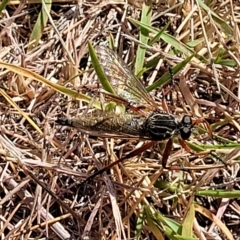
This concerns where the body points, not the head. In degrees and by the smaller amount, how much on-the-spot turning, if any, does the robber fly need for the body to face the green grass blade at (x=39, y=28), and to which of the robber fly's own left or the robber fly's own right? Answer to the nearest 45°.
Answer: approximately 135° to the robber fly's own left

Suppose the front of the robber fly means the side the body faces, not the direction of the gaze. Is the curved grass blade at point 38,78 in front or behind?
behind

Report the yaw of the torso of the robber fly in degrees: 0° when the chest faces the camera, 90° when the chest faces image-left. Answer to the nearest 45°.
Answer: approximately 270°
